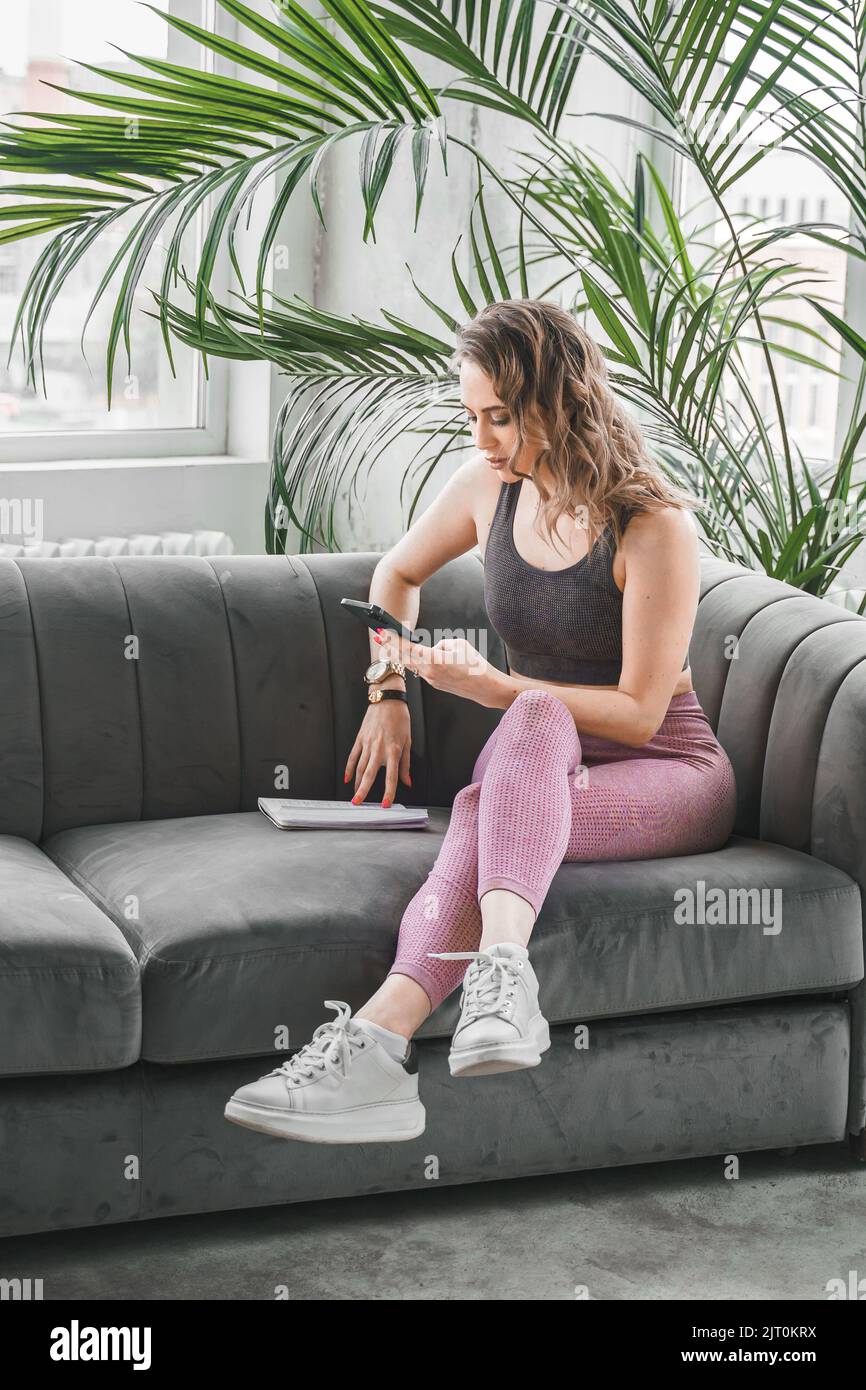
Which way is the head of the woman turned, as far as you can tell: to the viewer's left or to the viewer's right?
to the viewer's left

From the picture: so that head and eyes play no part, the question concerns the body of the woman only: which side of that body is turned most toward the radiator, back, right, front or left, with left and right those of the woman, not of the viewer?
right

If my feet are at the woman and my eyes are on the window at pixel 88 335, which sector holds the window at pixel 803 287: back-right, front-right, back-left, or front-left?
front-right

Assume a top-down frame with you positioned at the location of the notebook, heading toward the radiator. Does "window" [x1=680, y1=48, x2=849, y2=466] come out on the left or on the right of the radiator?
right

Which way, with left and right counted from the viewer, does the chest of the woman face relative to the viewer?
facing the viewer and to the left of the viewer

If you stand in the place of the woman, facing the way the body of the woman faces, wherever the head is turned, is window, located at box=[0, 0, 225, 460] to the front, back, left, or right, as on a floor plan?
right

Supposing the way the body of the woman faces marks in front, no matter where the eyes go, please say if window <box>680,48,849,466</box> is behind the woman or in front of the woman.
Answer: behind
